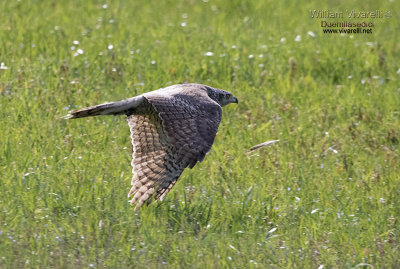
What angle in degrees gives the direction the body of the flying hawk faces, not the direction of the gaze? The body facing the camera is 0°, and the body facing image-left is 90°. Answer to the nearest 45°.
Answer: approximately 270°
